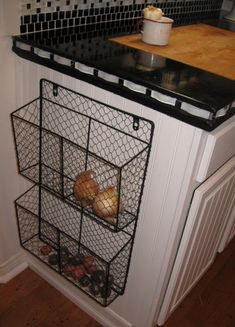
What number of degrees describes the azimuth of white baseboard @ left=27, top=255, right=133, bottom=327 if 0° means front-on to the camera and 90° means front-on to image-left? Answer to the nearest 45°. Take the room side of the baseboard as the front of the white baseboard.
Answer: approximately 45°

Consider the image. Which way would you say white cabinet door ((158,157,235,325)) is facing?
to the viewer's right

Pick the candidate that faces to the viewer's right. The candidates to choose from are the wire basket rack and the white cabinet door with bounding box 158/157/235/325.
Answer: the white cabinet door

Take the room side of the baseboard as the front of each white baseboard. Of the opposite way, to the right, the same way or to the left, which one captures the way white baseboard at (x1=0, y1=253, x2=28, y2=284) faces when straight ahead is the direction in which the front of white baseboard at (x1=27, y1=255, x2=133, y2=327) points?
to the left

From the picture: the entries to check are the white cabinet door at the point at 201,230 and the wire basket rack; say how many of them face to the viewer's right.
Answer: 1

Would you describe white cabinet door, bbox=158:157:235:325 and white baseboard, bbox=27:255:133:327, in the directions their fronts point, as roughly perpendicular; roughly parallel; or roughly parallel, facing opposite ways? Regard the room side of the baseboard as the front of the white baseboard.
roughly perpendicular

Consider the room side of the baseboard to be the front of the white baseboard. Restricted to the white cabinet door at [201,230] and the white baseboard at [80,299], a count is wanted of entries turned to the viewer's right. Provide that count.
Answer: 1

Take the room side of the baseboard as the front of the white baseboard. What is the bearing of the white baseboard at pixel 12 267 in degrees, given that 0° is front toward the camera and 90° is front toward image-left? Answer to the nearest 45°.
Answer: approximately 315°
